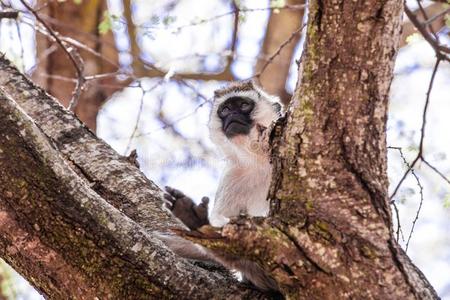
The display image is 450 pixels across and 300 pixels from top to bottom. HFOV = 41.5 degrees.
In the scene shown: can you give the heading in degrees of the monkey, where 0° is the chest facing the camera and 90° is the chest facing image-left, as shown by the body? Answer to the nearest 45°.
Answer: approximately 45°

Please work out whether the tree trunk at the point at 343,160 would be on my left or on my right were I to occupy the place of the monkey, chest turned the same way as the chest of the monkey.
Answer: on my left
